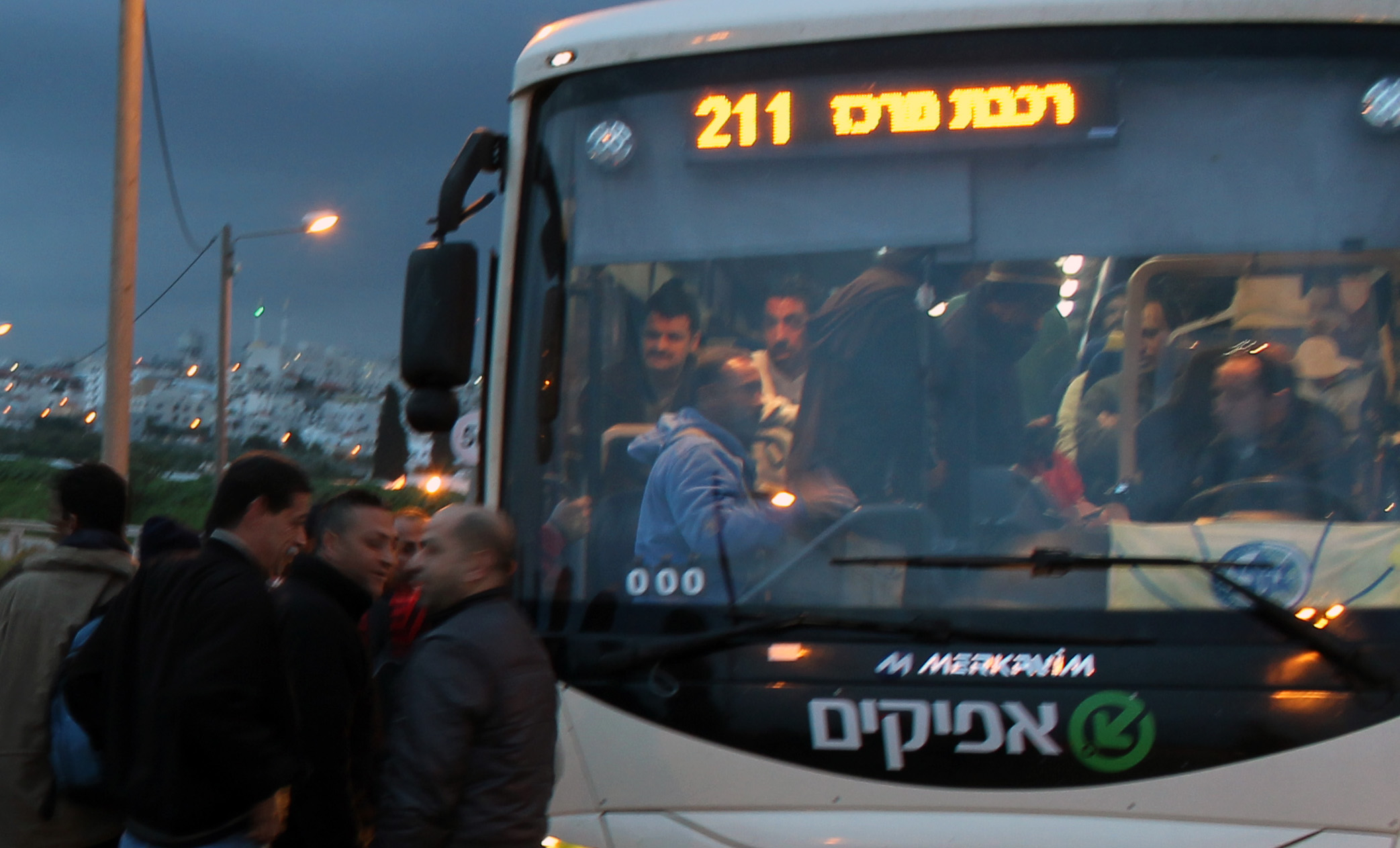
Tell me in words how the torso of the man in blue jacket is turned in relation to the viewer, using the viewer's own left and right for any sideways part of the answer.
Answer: facing to the right of the viewer

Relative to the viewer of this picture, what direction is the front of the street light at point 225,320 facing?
facing to the right of the viewer

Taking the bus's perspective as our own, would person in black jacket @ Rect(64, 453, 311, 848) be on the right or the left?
on its right

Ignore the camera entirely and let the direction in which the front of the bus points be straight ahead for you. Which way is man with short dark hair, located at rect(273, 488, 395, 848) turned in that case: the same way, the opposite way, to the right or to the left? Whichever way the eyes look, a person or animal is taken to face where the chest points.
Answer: to the left

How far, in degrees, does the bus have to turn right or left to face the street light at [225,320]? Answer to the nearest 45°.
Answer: approximately 135° to its right

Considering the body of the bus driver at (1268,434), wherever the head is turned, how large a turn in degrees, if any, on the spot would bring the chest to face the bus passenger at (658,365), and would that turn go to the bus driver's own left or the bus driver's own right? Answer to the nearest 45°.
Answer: approximately 45° to the bus driver's own right

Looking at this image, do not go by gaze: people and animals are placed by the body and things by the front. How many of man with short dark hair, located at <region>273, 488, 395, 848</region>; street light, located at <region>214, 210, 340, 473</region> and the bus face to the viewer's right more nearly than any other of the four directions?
2

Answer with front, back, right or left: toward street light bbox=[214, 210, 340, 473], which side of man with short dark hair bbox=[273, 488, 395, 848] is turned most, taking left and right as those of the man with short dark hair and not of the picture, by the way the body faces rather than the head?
left

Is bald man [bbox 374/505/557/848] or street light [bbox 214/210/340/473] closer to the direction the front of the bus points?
the bald man

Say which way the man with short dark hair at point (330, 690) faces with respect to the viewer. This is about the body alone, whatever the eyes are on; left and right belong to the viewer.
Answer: facing to the right of the viewer

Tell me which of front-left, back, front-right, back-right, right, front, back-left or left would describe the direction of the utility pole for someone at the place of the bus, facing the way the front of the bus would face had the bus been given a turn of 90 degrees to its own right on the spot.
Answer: front-right

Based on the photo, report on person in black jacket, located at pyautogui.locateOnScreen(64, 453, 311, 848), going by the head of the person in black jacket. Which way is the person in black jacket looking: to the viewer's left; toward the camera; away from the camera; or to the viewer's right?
to the viewer's right
